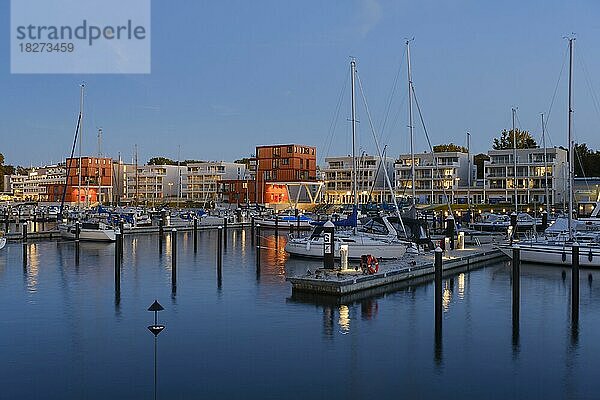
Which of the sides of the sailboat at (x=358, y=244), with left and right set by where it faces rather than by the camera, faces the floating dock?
right

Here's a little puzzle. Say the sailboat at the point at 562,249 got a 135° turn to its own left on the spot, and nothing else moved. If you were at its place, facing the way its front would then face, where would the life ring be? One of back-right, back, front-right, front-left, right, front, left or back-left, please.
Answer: right

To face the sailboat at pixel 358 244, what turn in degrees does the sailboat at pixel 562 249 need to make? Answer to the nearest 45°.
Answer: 0° — it already faces it

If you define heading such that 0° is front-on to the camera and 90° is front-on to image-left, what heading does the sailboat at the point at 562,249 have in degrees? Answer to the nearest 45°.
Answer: approximately 90°
